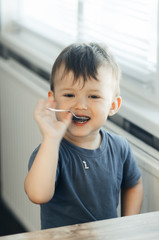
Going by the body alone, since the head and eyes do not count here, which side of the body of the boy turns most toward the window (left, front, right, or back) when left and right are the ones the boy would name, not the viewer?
back

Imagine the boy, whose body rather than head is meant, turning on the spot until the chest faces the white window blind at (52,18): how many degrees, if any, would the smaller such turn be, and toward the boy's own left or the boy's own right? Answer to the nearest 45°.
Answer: approximately 180°

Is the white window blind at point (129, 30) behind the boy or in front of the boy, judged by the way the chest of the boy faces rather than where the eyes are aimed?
behind

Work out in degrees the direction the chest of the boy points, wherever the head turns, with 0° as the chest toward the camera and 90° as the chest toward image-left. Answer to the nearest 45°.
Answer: approximately 0°
